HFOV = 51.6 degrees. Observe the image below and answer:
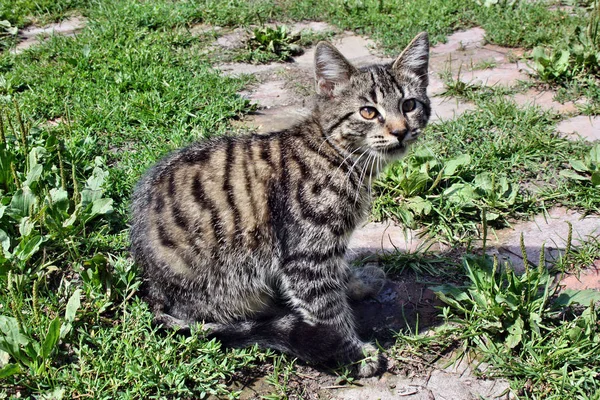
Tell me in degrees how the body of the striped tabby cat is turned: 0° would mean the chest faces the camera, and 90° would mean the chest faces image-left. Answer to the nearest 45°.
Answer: approximately 270°

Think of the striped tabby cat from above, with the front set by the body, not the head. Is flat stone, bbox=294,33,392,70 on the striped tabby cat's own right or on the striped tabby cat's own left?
on the striped tabby cat's own left

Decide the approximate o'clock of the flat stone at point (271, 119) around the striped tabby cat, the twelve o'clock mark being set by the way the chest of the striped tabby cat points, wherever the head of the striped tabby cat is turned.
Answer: The flat stone is roughly at 9 o'clock from the striped tabby cat.

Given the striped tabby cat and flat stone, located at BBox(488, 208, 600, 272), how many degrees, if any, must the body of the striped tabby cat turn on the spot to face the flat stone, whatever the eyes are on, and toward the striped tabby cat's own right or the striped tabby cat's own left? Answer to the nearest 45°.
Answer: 0° — it already faces it

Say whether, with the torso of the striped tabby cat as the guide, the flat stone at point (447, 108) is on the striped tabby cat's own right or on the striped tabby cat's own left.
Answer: on the striped tabby cat's own left

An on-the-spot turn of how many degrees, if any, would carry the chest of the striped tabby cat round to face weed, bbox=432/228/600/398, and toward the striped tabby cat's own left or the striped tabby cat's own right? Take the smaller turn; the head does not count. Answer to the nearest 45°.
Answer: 0° — it already faces it

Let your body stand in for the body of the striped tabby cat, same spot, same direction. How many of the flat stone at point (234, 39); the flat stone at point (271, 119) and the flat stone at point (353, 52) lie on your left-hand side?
3

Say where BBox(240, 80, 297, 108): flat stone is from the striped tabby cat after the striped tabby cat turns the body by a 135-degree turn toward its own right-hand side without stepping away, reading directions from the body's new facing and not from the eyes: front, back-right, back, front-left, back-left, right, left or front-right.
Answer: back-right

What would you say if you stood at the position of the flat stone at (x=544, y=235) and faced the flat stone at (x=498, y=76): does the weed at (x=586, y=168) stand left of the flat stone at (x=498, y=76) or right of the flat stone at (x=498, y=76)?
right

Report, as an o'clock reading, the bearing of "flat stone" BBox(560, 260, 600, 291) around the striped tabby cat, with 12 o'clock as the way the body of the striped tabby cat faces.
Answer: The flat stone is roughly at 12 o'clock from the striped tabby cat.

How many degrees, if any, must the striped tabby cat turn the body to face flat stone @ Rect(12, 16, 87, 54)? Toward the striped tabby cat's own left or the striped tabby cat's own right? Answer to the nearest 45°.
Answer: approximately 135° to the striped tabby cat's own left
